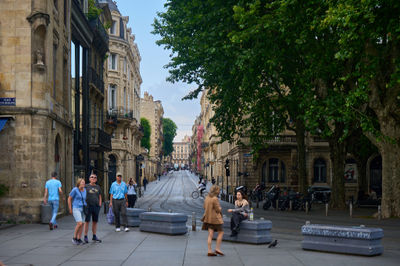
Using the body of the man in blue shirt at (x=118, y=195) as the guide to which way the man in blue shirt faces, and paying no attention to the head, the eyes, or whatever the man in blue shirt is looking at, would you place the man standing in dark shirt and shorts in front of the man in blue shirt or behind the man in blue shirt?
in front

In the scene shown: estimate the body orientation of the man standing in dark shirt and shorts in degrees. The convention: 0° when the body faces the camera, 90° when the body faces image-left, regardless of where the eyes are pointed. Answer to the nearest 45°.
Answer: approximately 0°

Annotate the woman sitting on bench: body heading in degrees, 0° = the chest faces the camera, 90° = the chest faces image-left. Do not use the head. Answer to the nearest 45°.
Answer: approximately 45°

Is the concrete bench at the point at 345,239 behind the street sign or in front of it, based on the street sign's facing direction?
in front
